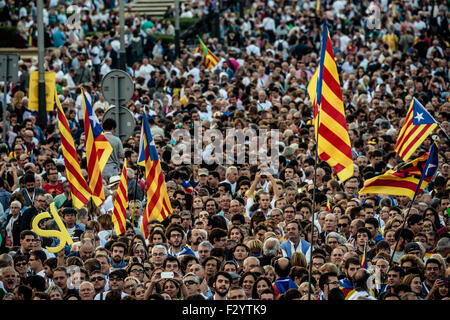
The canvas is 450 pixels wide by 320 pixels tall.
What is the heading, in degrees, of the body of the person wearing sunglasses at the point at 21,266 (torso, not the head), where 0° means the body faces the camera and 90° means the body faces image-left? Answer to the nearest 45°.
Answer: approximately 0°

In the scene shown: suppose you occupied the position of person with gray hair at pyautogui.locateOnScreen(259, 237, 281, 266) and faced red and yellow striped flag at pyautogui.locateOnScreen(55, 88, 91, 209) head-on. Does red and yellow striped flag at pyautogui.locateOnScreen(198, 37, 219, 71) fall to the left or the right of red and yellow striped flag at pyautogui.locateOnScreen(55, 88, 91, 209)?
right

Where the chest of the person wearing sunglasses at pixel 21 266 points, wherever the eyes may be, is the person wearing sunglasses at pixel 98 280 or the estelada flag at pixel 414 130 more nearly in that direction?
the person wearing sunglasses

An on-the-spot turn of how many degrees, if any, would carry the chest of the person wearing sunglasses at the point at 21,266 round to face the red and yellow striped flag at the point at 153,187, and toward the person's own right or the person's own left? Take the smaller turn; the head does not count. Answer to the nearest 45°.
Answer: approximately 135° to the person's own left

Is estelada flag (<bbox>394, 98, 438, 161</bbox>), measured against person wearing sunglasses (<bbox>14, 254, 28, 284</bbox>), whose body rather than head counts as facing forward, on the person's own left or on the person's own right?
on the person's own left

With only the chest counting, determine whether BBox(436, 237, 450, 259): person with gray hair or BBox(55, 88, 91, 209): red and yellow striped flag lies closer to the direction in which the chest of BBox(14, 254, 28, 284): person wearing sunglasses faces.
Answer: the person with gray hair

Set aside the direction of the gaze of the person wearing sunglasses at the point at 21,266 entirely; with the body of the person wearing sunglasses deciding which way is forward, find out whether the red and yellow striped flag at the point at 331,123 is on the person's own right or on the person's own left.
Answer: on the person's own left

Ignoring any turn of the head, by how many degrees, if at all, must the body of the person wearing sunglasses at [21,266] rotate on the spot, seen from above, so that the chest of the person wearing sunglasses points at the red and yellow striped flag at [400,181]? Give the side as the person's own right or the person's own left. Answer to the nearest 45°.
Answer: approximately 90° to the person's own left

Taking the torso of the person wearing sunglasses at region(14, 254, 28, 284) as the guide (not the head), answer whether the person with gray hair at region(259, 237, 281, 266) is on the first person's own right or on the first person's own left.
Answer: on the first person's own left
